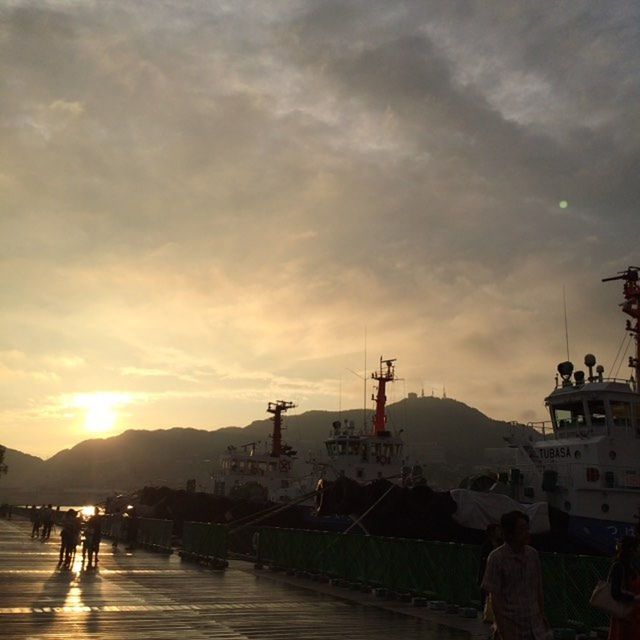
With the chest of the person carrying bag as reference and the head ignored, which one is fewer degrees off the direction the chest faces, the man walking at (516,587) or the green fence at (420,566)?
the man walking

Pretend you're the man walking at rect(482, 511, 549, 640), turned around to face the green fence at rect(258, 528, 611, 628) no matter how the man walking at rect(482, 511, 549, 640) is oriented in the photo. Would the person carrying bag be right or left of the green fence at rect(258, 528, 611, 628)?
right

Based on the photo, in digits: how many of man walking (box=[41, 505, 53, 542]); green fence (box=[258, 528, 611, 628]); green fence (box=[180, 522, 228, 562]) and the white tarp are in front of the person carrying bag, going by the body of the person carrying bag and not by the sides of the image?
0

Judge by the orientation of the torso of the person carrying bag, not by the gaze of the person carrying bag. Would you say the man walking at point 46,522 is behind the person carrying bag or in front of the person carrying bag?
behind

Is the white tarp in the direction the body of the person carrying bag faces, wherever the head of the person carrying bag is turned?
no

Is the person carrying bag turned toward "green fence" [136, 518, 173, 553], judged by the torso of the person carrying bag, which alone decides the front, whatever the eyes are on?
no

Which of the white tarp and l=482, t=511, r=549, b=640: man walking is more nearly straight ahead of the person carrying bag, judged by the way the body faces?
the man walking

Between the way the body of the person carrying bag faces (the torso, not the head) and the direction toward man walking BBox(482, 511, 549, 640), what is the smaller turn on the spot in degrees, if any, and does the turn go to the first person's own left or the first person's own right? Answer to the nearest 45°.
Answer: approximately 90° to the first person's own right
